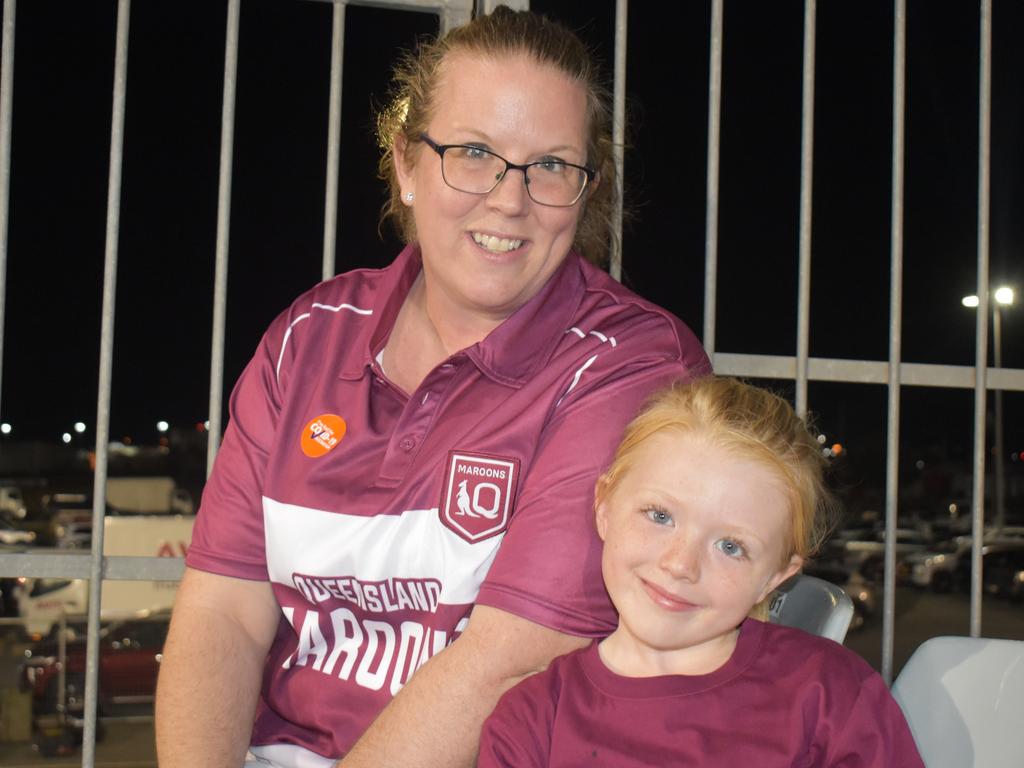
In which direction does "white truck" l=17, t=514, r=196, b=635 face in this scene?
to the viewer's left

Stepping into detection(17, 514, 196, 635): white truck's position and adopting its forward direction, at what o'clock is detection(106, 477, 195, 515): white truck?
detection(106, 477, 195, 515): white truck is roughly at 3 o'clock from detection(17, 514, 196, 635): white truck.

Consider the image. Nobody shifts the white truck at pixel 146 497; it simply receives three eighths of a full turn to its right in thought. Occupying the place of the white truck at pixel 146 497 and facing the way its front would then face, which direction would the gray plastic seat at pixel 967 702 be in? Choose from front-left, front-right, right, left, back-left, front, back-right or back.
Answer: front-left

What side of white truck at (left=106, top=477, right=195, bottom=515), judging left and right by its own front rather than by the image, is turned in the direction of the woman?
right

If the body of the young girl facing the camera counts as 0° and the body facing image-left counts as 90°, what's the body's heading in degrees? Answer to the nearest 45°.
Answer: approximately 0°

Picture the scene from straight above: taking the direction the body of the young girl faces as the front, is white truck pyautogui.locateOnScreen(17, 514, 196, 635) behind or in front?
behind

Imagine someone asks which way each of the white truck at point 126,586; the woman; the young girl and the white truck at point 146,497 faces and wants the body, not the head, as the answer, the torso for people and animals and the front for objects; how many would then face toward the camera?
2
